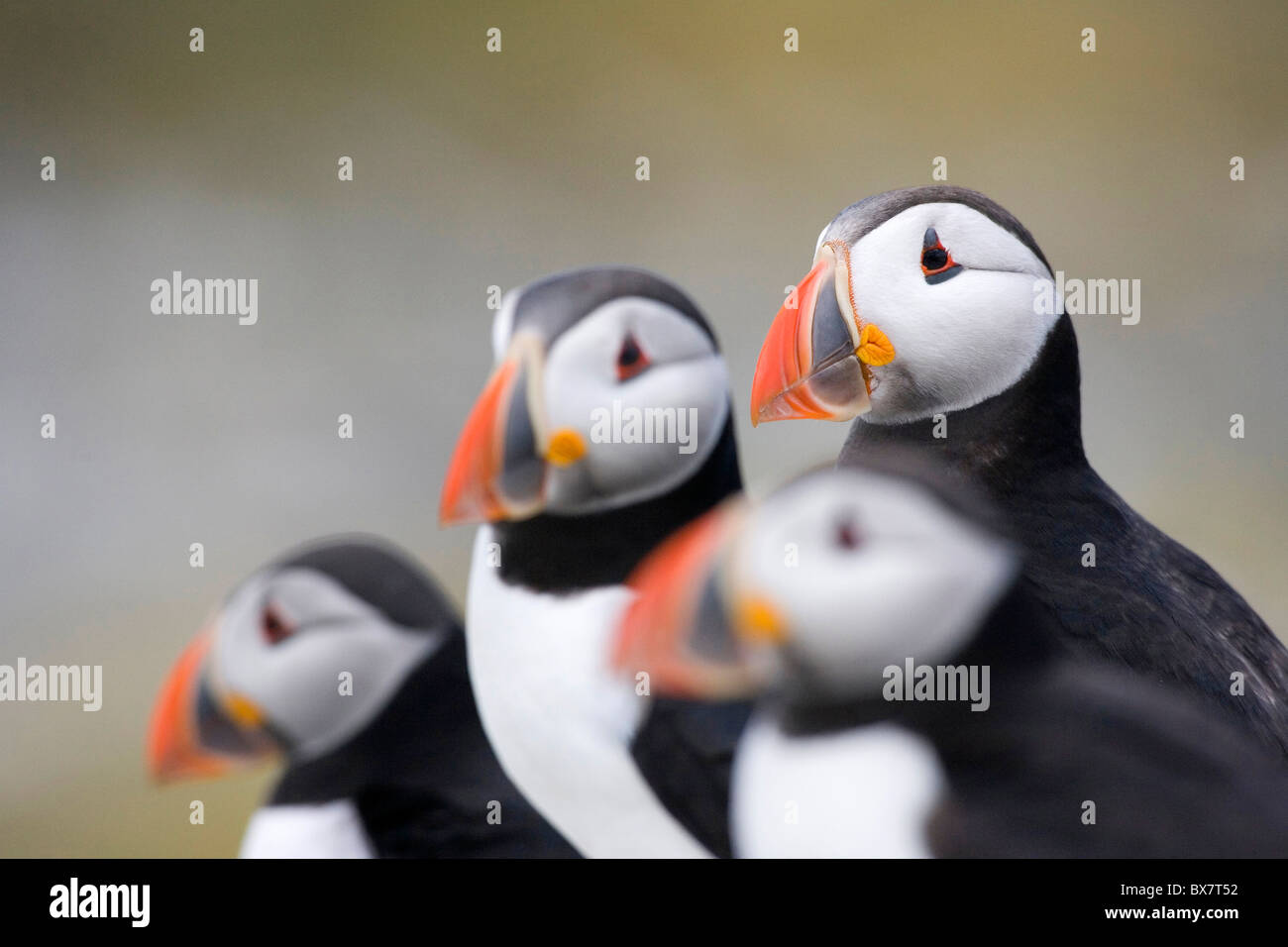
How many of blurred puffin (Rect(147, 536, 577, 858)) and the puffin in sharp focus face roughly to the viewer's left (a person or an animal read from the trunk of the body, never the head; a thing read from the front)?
2

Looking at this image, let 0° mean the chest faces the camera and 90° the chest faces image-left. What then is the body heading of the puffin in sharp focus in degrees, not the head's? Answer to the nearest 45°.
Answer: approximately 90°

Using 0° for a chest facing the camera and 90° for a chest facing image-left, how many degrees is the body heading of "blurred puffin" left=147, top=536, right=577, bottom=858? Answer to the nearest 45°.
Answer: approximately 90°

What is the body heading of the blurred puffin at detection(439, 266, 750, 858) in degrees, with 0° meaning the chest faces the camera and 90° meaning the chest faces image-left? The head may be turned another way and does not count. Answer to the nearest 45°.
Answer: approximately 45°
